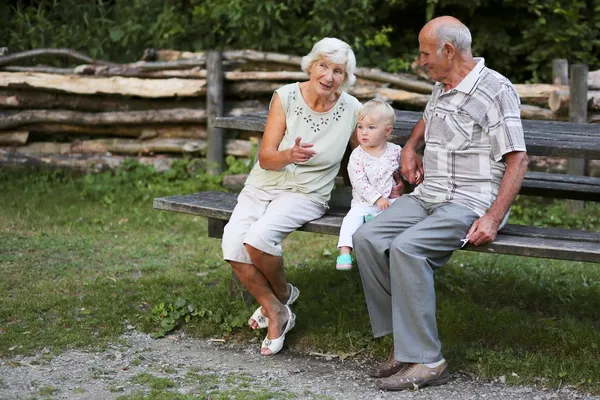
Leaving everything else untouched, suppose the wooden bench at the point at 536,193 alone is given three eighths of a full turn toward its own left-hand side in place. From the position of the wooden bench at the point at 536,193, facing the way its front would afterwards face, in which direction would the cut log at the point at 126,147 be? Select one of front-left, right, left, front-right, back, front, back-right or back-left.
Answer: back-left

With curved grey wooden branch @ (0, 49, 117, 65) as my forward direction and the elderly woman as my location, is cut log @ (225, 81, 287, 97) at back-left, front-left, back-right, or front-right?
front-right

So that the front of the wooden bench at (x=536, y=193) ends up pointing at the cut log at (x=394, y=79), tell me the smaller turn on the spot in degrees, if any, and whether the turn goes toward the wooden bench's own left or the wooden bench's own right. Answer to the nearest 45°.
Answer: approximately 135° to the wooden bench's own right

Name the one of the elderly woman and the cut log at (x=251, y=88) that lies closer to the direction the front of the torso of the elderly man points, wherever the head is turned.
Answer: the elderly woman

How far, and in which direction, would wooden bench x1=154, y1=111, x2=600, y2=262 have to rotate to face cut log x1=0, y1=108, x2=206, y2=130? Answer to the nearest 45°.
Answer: approximately 90° to its right

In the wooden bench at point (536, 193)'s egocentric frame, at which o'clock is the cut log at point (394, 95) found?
The cut log is roughly at 4 o'clock from the wooden bench.

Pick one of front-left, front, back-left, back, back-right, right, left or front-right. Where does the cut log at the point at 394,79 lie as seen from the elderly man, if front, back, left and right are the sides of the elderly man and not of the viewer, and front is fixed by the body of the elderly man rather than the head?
back-right

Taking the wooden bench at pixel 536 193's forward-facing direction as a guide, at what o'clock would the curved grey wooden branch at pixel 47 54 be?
The curved grey wooden branch is roughly at 3 o'clock from the wooden bench.

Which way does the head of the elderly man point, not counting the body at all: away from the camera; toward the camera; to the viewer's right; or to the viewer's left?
to the viewer's left

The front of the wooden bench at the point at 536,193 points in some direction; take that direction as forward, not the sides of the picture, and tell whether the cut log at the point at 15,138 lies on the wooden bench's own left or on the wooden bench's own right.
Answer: on the wooden bench's own right

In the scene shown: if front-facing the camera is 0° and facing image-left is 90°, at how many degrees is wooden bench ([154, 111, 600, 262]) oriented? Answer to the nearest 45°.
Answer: approximately 45°

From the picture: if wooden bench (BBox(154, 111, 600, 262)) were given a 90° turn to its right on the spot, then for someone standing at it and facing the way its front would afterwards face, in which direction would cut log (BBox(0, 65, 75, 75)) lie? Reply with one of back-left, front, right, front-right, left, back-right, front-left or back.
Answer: front

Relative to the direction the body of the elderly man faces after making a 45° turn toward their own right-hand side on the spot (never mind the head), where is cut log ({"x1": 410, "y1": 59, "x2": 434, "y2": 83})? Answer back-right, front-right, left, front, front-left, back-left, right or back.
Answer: right

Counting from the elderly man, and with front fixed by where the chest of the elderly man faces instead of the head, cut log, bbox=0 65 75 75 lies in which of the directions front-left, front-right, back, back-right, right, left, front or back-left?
right

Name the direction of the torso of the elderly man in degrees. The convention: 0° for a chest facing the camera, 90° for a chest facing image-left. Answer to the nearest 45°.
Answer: approximately 45°
